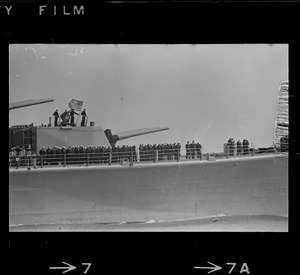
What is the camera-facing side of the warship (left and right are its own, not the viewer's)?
right
